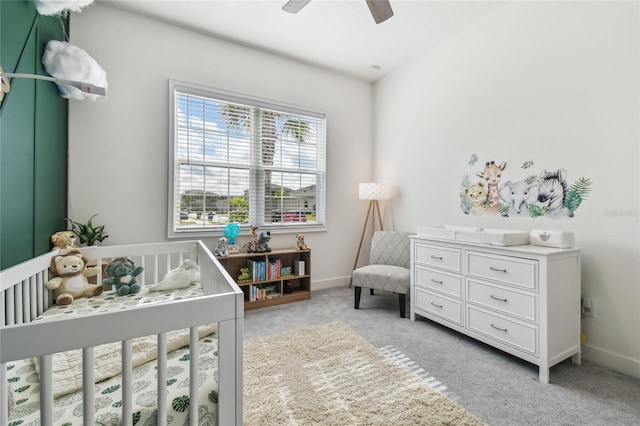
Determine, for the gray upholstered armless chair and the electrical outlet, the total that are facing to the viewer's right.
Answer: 0

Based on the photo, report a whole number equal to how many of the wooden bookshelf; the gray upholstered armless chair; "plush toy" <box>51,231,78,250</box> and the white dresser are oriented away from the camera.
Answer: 0

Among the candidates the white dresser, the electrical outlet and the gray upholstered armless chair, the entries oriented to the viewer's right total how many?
0

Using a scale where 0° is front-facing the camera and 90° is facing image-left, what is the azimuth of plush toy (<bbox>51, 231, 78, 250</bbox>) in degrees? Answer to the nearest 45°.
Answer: approximately 315°

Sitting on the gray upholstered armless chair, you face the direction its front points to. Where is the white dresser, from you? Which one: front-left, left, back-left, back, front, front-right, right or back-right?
left

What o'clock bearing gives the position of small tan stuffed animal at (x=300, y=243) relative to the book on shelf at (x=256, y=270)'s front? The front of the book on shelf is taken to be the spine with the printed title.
The small tan stuffed animal is roughly at 10 o'clock from the book on shelf.

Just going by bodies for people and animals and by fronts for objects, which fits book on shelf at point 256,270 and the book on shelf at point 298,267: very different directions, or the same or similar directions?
same or similar directions

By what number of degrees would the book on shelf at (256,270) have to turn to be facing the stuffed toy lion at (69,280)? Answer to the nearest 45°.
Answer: approximately 90° to its right

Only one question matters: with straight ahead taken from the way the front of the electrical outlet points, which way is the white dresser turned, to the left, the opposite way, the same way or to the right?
the same way

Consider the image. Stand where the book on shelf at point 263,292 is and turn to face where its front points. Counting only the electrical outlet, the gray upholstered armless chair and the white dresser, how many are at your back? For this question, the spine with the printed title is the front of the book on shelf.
0

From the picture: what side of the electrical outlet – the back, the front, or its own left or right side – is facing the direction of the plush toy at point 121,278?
front

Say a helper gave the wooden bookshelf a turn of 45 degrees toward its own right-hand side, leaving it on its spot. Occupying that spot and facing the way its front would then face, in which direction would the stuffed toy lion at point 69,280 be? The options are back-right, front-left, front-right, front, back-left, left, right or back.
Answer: front-right

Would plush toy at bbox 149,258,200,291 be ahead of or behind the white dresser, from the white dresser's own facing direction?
ahead

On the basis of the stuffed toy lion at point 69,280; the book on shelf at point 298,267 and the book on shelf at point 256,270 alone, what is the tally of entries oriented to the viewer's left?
0
